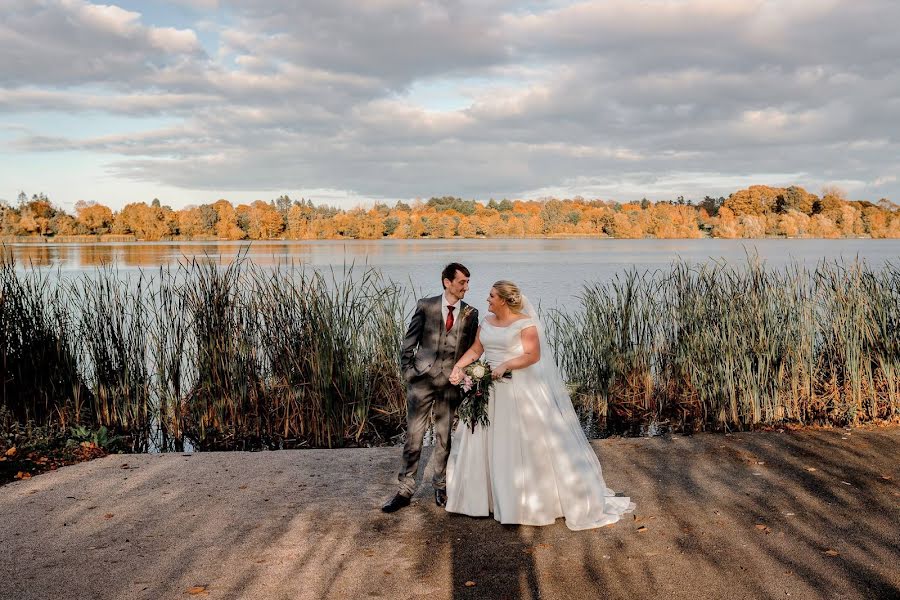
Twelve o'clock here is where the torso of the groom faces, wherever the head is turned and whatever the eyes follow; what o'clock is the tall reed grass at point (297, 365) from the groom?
The tall reed grass is roughly at 5 o'clock from the groom.

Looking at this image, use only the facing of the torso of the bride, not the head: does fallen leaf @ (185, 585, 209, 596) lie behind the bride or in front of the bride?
in front

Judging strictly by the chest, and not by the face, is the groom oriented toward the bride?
no

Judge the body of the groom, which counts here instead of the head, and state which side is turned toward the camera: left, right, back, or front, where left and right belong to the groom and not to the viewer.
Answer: front

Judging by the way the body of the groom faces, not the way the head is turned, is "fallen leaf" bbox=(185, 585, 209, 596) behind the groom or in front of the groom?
in front

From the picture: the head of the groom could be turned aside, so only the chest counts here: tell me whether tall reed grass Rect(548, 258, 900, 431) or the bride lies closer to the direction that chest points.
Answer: the bride

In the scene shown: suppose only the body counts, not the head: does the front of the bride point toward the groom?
no

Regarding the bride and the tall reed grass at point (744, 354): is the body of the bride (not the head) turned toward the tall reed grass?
no

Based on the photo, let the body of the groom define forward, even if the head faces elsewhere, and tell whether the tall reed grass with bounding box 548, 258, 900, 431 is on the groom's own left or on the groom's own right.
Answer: on the groom's own left

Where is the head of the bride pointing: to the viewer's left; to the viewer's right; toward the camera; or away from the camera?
to the viewer's left
